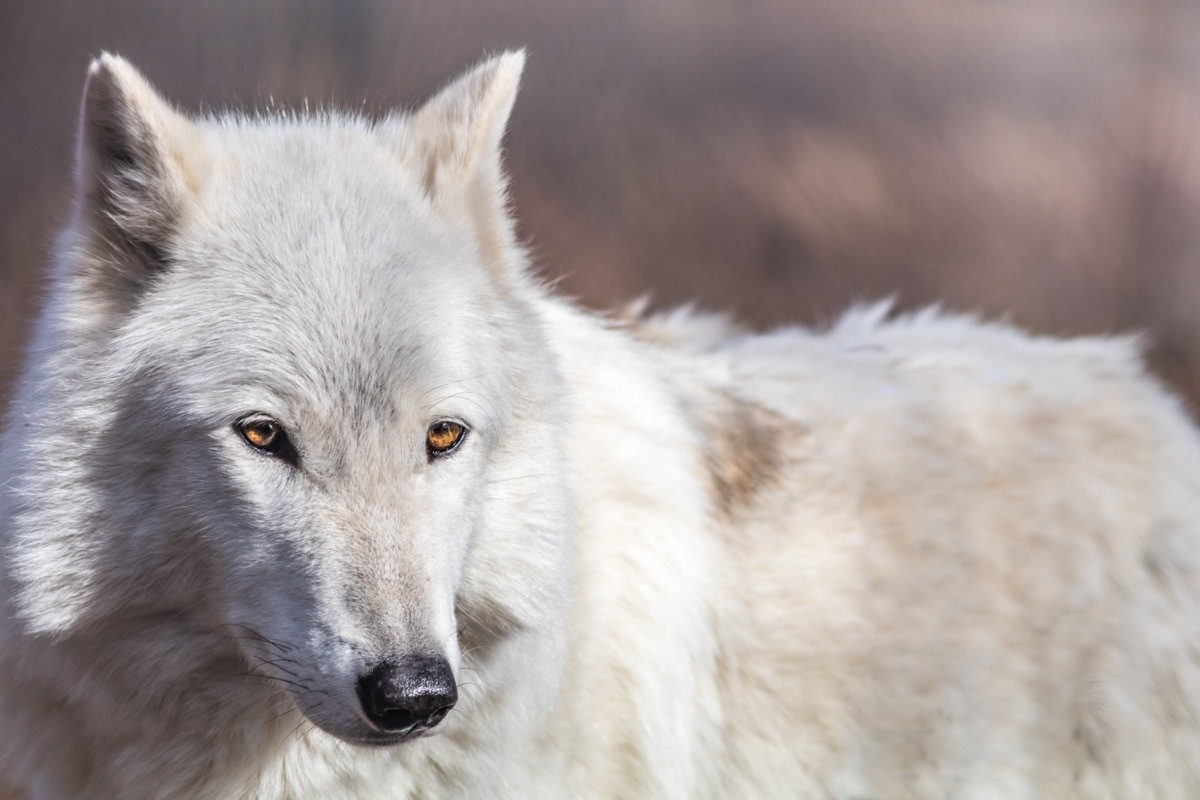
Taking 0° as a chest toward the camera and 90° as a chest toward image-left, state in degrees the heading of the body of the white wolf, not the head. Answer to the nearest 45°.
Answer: approximately 45°
